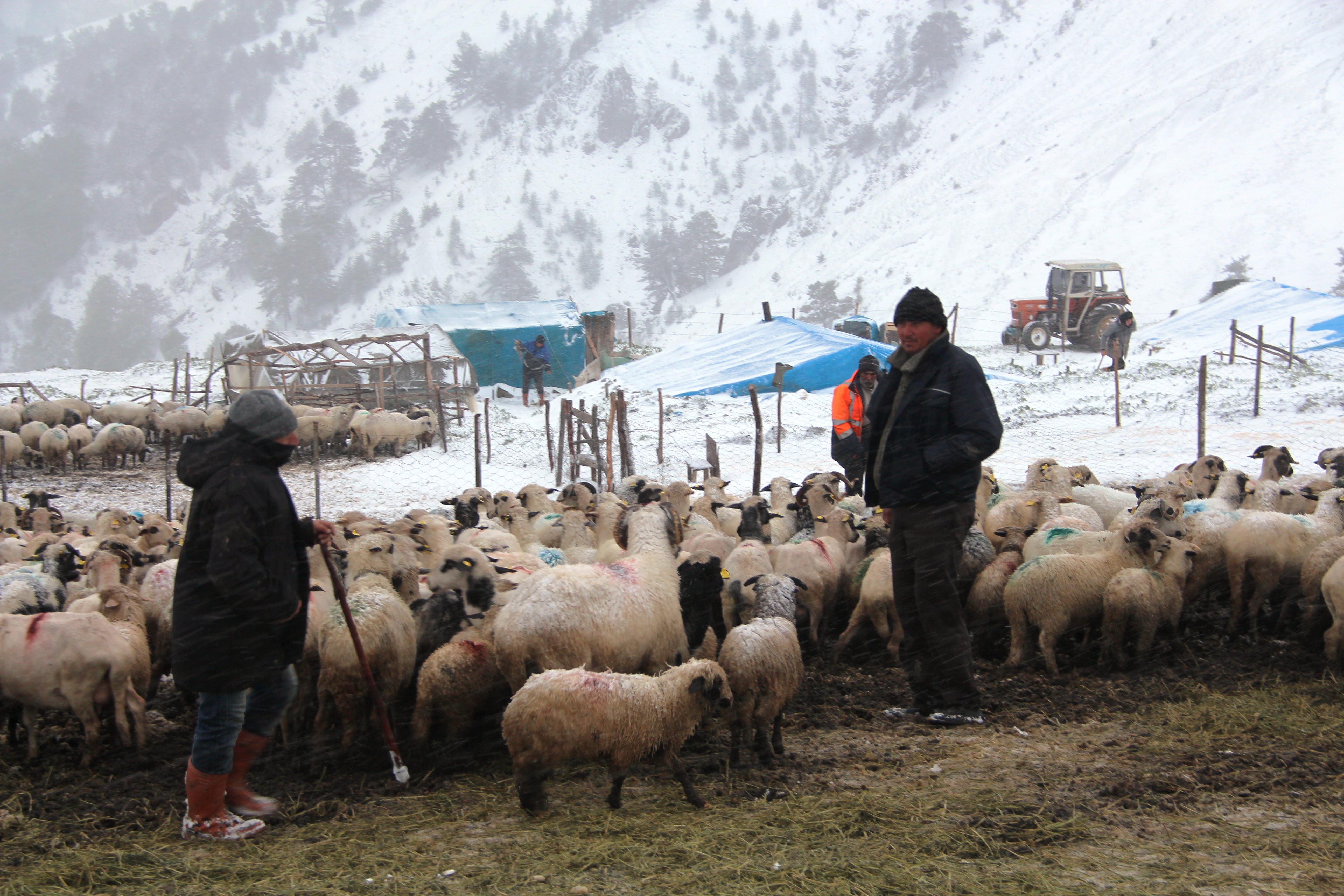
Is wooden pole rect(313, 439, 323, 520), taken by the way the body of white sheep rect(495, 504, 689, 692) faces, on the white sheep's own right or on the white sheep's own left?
on the white sheep's own left

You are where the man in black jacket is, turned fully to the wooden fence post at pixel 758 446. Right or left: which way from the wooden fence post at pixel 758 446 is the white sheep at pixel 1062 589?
right

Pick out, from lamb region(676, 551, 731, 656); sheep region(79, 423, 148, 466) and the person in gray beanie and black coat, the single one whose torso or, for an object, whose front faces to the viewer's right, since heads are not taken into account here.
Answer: the person in gray beanie and black coat

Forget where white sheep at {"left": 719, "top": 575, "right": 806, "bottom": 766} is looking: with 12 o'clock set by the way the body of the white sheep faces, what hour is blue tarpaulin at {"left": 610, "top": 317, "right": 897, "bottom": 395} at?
The blue tarpaulin is roughly at 12 o'clock from the white sheep.

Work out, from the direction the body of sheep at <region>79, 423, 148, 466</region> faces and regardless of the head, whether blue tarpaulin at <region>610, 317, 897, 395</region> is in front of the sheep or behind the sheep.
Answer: behind
